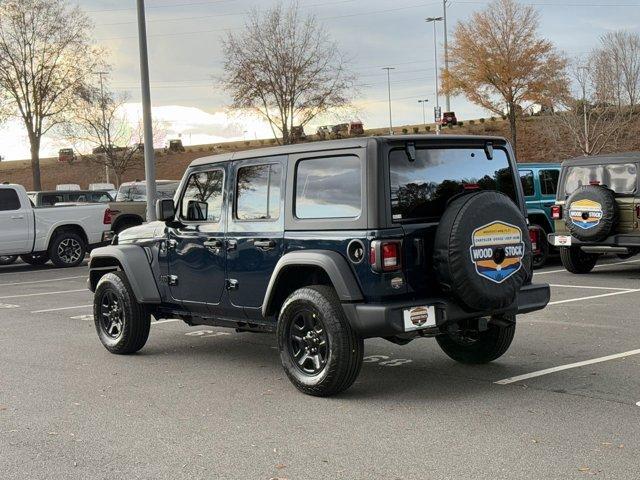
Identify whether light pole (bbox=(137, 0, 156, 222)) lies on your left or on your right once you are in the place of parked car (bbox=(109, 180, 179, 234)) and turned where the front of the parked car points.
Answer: on your right

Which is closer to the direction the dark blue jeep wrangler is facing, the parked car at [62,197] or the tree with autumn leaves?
the parked car

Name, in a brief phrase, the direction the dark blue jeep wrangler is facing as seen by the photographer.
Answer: facing away from the viewer and to the left of the viewer

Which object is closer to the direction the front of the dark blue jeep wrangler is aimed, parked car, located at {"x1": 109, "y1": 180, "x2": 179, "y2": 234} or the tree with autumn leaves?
the parked car

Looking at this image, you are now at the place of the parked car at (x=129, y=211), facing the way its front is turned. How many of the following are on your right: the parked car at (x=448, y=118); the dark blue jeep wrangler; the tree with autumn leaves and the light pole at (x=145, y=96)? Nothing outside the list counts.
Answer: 2
